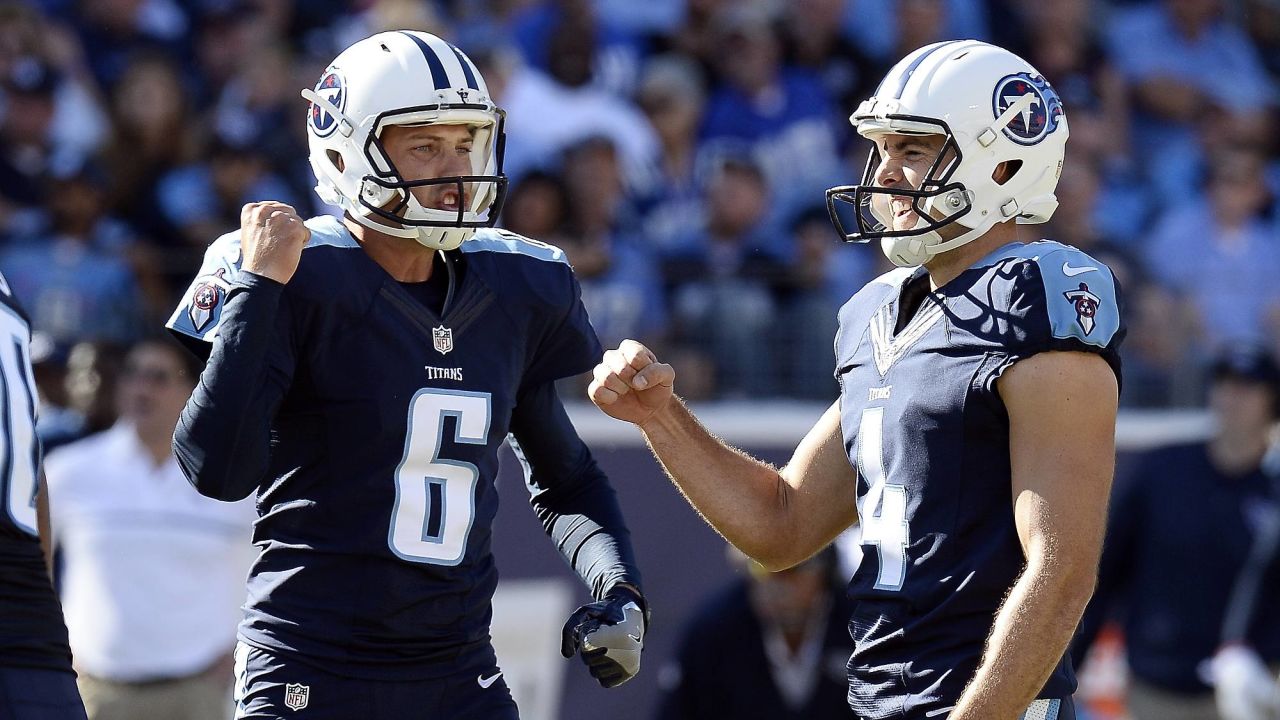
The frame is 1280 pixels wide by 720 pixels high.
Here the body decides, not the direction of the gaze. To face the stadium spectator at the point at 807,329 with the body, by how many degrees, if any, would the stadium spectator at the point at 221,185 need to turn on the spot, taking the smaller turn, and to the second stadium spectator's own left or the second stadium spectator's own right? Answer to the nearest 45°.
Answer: approximately 45° to the second stadium spectator's own left

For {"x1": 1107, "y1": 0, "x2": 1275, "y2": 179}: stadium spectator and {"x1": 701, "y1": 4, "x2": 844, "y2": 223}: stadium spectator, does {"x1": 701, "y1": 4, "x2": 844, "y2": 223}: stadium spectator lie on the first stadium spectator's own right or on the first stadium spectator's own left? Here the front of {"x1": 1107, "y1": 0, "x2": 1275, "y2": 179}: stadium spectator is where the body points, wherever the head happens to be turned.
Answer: on the first stadium spectator's own right

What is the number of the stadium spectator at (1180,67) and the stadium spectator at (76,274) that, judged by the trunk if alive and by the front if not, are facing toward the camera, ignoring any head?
2

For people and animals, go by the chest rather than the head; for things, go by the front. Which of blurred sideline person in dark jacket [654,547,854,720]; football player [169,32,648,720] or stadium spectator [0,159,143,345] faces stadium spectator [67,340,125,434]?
stadium spectator [0,159,143,345]

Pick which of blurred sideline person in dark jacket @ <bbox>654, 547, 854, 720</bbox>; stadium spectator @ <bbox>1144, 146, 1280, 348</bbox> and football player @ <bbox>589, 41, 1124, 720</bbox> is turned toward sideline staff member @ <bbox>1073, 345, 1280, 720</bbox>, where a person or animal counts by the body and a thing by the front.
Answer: stadium spectator @ <bbox>1144, 146, 1280, 348</bbox>

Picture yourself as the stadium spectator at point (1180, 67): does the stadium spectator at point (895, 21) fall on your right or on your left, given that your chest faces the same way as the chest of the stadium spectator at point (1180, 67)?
on your right

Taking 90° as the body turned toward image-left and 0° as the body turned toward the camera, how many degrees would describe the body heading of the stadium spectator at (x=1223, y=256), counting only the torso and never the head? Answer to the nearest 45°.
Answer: approximately 0°

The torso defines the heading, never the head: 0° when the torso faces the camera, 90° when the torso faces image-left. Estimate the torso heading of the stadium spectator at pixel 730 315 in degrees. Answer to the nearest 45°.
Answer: approximately 0°

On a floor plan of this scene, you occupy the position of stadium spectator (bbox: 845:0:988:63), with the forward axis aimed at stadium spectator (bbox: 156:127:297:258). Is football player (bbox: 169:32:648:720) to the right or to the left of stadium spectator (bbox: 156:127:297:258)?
left
